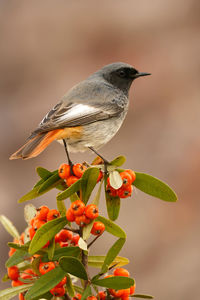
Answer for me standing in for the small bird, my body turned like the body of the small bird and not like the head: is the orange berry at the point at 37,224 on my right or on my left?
on my right

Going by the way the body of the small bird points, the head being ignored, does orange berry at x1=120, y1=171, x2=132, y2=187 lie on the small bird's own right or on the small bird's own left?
on the small bird's own right

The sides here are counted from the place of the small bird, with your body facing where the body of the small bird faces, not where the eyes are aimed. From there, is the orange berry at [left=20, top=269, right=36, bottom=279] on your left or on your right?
on your right

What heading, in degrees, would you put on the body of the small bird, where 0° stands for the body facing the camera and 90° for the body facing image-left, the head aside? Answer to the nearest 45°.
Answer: approximately 270°
